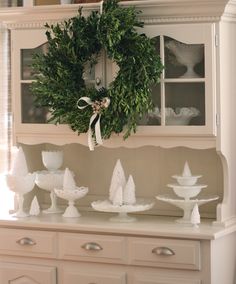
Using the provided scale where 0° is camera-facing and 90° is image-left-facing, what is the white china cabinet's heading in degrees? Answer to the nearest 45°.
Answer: approximately 45°
